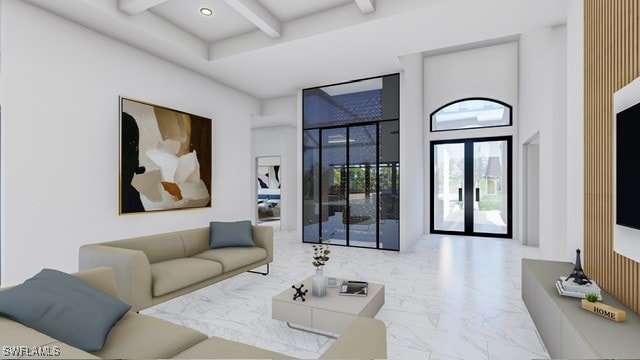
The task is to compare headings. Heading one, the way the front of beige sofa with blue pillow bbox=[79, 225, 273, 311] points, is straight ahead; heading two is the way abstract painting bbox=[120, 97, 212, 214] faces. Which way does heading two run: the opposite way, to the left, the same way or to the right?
the same way

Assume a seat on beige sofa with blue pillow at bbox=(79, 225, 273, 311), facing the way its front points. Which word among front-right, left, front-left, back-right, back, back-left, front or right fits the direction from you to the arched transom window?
front-left

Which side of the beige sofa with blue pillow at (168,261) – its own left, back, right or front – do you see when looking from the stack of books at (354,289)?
front

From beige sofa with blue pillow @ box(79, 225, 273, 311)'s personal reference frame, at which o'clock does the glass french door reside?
The glass french door is roughly at 10 o'clock from the beige sofa with blue pillow.

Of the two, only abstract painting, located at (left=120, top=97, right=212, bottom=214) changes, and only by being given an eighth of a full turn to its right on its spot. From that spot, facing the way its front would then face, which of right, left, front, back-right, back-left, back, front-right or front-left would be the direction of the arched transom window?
left

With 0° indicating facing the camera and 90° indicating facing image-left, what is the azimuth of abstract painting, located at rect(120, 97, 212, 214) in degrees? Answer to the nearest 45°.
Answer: approximately 315°

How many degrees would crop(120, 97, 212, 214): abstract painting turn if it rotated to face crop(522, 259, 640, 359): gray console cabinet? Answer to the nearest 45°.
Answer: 0° — it already faces it

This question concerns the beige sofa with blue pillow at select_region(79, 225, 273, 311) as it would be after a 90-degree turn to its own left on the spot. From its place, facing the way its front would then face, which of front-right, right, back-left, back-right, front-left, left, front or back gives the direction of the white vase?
right

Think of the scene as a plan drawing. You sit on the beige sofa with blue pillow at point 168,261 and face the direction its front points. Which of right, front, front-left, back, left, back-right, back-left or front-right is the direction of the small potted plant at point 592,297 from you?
front

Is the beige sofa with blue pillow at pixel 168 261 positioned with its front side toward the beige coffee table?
yes

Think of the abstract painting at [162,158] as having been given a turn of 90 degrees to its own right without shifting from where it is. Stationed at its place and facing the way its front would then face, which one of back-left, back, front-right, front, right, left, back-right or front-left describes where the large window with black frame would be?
back-left

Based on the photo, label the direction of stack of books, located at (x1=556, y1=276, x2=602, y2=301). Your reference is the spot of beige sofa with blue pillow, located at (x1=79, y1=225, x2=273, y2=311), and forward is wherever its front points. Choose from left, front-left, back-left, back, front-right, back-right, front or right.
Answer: front

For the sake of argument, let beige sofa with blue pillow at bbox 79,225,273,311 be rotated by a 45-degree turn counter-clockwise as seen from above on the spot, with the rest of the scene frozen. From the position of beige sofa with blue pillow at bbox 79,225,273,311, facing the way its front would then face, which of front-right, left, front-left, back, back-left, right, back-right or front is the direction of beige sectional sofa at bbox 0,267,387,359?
right

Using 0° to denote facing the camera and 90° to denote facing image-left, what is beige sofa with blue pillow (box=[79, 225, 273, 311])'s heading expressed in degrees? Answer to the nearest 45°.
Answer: approximately 315°

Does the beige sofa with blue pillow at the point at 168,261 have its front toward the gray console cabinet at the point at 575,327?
yes

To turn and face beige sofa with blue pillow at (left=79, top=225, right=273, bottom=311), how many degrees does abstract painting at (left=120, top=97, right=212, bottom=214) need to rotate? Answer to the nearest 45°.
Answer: approximately 45° to its right

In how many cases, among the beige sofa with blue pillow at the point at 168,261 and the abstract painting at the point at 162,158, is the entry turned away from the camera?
0

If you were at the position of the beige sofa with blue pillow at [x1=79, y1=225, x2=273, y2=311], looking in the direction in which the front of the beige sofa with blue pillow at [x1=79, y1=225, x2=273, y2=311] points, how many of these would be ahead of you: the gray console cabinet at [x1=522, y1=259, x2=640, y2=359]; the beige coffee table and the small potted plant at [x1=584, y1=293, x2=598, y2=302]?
3

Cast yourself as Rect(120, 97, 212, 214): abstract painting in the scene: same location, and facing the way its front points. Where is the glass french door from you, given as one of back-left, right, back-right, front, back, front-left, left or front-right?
front-left

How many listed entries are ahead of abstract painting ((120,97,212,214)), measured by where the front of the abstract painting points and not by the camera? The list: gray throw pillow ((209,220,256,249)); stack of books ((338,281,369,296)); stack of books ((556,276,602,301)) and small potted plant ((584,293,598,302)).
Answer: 4
